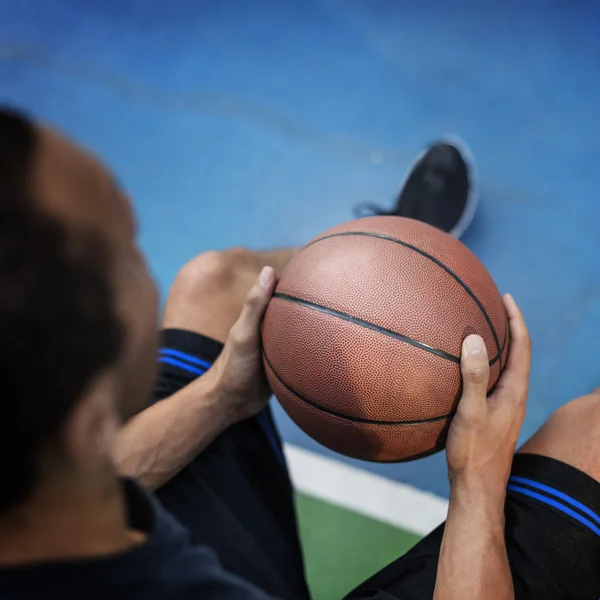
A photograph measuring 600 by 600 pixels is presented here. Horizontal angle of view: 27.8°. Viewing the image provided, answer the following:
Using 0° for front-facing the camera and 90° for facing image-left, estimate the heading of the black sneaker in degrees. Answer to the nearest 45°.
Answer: approximately 225°

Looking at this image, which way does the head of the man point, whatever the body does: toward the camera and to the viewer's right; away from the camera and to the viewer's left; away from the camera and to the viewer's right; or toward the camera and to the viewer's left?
away from the camera and to the viewer's right

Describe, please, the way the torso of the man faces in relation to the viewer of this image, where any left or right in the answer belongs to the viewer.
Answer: facing away from the viewer and to the right of the viewer
